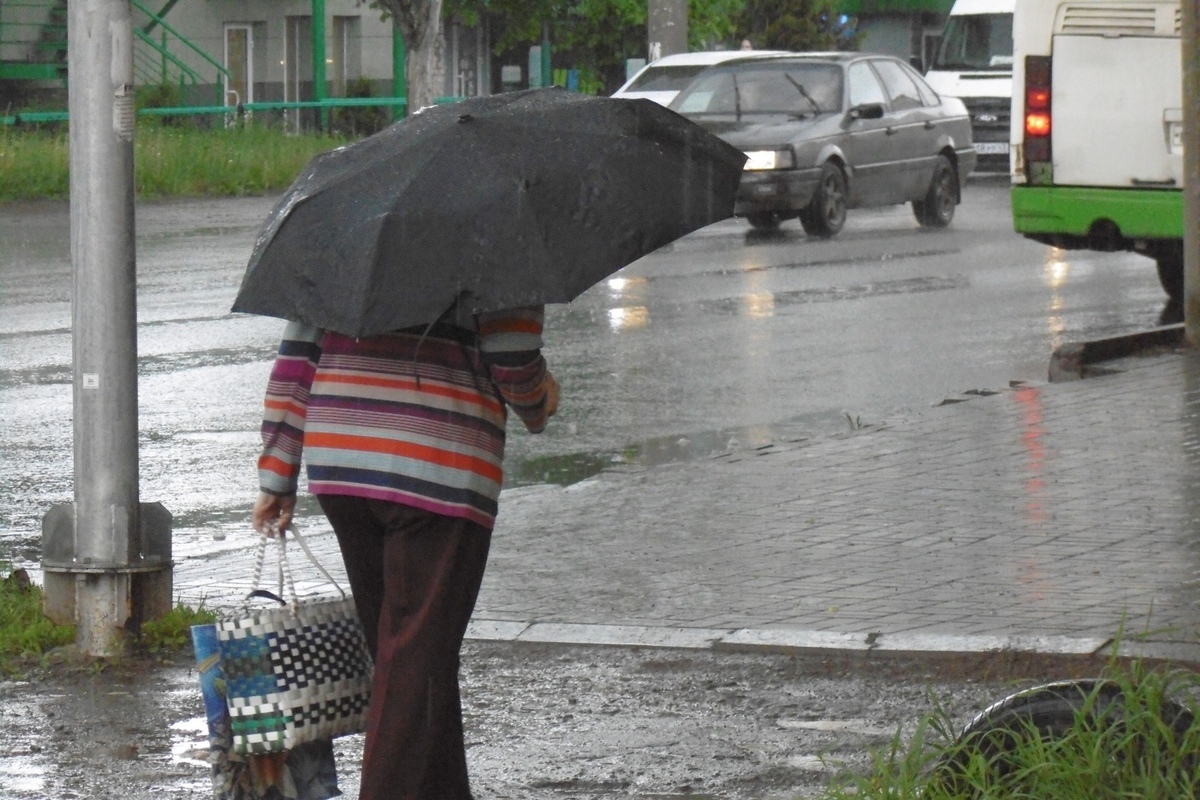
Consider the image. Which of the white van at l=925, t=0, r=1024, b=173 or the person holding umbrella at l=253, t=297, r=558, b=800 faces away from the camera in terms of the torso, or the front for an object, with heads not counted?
the person holding umbrella

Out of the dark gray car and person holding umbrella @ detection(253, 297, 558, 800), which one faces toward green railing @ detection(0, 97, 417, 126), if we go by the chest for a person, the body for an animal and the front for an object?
the person holding umbrella

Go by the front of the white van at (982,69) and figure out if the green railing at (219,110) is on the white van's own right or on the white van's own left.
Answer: on the white van's own right

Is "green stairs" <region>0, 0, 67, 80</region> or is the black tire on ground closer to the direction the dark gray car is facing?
the black tire on ground

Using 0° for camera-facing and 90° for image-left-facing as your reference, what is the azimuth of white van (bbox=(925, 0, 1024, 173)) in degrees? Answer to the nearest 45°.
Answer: approximately 0°

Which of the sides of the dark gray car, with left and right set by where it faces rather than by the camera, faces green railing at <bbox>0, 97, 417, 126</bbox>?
right

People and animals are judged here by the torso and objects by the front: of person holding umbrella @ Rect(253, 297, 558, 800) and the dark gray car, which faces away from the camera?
the person holding umbrella

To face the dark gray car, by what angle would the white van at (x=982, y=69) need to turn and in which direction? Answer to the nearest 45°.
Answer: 0° — it already faces it

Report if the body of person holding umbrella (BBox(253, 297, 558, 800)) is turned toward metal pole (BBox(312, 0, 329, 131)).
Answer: yes

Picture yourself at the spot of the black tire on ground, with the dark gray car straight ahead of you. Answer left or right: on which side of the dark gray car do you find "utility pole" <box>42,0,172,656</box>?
left

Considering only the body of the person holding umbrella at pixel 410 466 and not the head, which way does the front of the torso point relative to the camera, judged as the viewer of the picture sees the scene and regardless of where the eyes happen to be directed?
away from the camera

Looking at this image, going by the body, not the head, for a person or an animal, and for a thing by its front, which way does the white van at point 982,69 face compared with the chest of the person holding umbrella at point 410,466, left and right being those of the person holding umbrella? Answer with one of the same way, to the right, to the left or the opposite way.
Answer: the opposite way
